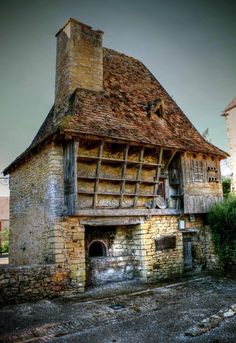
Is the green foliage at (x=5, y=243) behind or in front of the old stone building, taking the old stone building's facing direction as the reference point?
behind

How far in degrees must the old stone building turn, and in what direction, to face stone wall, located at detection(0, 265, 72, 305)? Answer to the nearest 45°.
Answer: approximately 90° to its right

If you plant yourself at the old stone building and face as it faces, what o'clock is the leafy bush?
The leafy bush is roughly at 10 o'clock from the old stone building.

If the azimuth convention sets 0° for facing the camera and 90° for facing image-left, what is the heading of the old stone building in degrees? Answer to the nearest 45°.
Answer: approximately 315°

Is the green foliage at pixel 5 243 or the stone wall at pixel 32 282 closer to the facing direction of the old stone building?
the stone wall

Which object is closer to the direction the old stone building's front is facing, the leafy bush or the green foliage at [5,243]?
the leafy bush

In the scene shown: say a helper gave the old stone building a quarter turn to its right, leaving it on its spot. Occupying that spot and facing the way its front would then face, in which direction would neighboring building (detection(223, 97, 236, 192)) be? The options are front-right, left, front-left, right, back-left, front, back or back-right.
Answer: back
